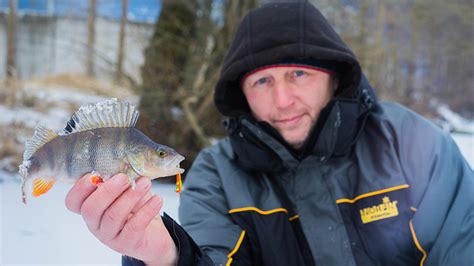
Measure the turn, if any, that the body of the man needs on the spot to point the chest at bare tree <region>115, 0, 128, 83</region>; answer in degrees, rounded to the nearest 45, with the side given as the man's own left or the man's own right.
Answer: approximately 135° to the man's own right

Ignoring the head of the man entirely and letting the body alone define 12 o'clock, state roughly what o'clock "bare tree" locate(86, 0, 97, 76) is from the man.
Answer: The bare tree is roughly at 5 o'clock from the man.

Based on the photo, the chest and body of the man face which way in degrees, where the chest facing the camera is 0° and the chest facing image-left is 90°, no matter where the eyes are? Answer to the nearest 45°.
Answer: approximately 0°

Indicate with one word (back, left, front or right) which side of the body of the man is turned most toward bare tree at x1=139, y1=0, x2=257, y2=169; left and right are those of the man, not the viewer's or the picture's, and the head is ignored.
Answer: back
